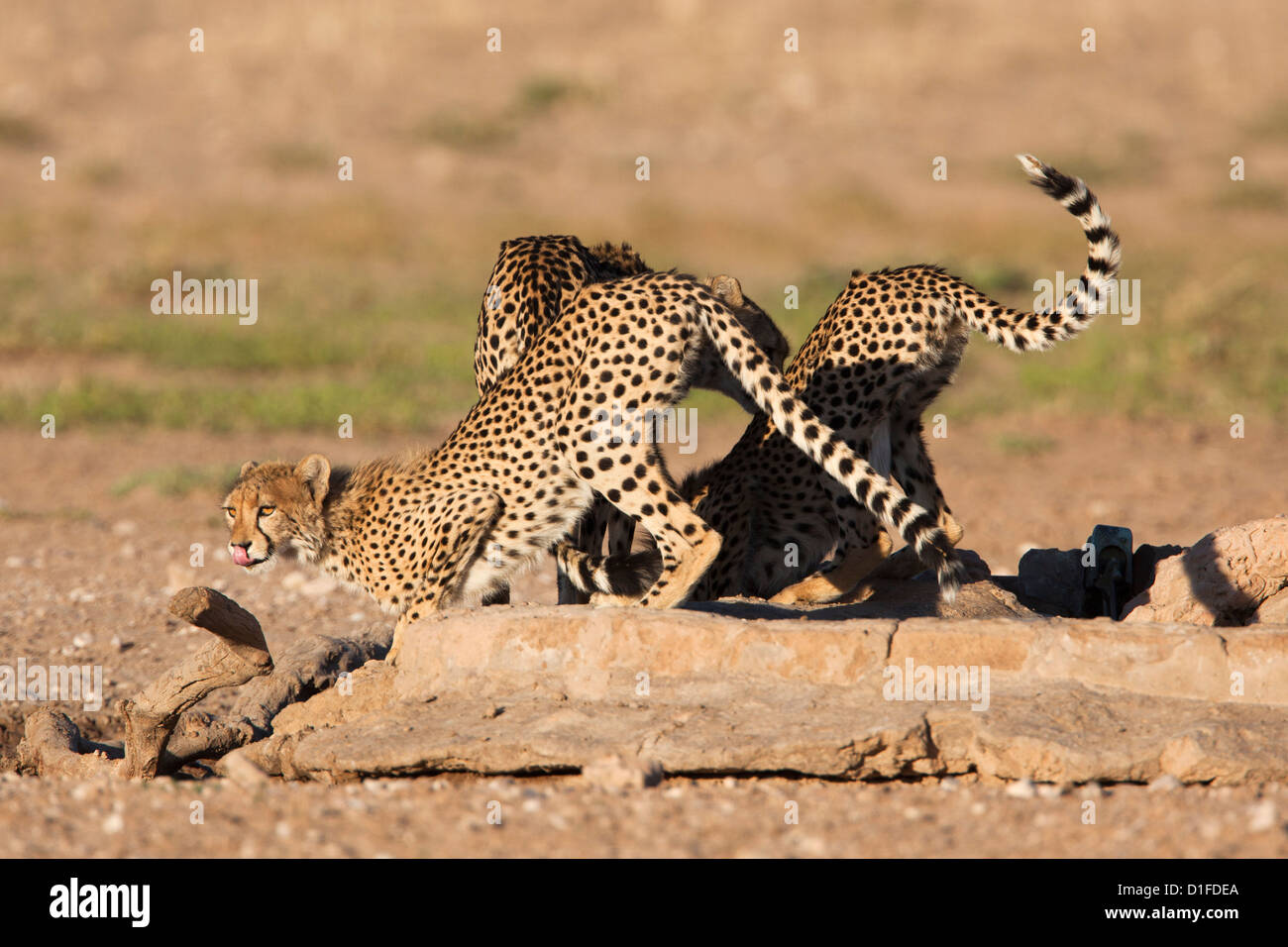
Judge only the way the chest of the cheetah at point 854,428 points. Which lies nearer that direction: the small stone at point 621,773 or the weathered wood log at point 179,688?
the weathered wood log

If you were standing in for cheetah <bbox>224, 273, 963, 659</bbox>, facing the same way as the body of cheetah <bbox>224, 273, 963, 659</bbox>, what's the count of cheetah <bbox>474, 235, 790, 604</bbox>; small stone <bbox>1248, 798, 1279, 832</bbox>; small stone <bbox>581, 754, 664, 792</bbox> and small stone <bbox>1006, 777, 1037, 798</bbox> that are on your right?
1

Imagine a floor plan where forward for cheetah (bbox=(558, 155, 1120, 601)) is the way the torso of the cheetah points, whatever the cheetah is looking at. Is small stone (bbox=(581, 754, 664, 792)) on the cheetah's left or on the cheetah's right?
on the cheetah's left

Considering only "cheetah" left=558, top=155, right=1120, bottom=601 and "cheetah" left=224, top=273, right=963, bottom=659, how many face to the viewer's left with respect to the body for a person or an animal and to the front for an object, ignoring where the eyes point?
2

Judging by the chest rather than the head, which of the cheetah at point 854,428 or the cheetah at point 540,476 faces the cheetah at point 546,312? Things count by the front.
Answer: the cheetah at point 854,428

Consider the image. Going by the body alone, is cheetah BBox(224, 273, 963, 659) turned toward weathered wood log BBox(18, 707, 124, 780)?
yes

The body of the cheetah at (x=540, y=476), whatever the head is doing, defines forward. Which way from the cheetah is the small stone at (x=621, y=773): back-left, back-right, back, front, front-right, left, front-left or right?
left

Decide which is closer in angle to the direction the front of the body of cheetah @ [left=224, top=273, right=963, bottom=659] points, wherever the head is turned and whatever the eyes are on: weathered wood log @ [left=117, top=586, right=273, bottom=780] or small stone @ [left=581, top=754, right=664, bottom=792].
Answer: the weathered wood log

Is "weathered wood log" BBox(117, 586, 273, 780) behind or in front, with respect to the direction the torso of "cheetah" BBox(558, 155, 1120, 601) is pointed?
in front

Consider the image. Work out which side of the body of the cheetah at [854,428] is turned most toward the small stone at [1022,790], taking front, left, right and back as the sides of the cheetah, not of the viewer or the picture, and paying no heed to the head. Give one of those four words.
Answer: left

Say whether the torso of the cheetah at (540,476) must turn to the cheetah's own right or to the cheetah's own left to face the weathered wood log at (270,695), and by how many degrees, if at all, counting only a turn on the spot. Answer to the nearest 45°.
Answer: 0° — it already faces it

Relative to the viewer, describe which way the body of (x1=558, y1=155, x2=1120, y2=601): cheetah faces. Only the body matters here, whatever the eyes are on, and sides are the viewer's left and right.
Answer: facing to the left of the viewer

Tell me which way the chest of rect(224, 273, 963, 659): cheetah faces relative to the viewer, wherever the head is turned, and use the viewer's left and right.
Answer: facing to the left of the viewer
